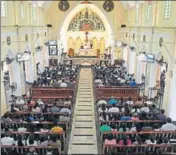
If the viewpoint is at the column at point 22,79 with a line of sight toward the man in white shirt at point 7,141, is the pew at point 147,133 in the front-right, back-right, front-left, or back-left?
front-left

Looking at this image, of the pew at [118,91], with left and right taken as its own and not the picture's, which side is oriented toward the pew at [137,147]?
back

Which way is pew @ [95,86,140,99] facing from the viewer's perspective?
away from the camera

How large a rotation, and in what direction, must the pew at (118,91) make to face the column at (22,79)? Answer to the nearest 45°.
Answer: approximately 90° to its left

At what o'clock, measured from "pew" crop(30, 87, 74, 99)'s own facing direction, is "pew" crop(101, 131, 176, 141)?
"pew" crop(101, 131, 176, 141) is roughly at 5 o'clock from "pew" crop(30, 87, 74, 99).

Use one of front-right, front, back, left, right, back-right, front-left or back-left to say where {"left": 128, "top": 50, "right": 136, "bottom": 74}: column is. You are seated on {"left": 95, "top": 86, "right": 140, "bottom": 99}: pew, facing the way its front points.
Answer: front

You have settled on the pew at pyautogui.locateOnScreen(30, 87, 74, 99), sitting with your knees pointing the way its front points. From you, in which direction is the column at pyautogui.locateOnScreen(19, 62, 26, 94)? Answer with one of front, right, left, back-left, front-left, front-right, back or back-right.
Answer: front-left

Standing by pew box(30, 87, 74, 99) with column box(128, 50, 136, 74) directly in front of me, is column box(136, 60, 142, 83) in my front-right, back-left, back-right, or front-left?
front-right

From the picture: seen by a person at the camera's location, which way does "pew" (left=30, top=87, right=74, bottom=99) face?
facing away from the viewer

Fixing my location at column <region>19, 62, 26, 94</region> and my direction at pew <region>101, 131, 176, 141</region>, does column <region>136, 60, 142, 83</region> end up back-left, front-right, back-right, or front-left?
front-left

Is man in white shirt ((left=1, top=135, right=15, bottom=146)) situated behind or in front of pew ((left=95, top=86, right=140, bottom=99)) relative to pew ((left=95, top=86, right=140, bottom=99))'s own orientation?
behind

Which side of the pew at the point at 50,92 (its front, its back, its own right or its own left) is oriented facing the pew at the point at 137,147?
back

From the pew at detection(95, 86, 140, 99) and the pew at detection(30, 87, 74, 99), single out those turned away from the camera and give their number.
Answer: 2

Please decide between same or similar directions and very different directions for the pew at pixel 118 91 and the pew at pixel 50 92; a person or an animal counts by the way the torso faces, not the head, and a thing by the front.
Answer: same or similar directions

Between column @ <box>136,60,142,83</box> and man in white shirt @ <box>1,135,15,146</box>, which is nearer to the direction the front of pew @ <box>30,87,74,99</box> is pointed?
the column

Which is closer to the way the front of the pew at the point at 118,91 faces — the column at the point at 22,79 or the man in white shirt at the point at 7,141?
the column
